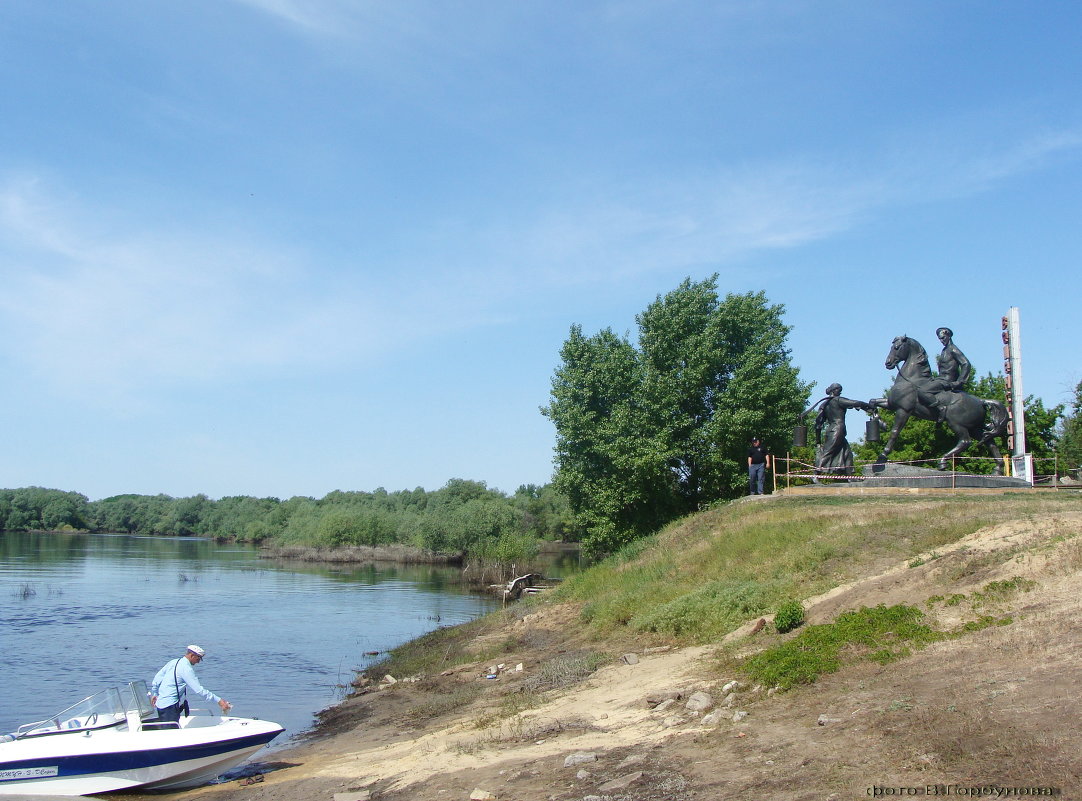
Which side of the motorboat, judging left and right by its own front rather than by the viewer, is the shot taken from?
right

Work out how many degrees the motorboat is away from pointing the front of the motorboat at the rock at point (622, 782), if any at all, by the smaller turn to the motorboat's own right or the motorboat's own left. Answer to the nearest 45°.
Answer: approximately 45° to the motorboat's own right

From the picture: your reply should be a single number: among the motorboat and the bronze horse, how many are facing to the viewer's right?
1

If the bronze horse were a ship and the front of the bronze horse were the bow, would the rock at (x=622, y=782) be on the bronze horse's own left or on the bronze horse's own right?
on the bronze horse's own left

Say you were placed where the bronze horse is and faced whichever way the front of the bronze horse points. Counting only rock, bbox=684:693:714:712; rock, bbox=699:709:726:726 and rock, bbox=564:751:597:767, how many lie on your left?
3

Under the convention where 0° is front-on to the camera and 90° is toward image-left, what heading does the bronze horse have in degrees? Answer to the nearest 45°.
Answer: approximately 90°

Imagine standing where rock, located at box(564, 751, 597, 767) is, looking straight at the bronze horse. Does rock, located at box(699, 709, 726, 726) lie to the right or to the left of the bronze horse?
right

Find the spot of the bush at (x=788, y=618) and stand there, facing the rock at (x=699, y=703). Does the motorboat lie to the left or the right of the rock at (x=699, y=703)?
right

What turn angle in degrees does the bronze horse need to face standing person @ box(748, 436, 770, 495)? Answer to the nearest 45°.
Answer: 0° — it already faces them

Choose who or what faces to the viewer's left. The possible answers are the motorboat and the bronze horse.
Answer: the bronze horse
